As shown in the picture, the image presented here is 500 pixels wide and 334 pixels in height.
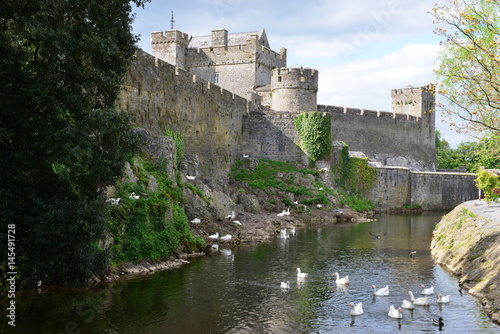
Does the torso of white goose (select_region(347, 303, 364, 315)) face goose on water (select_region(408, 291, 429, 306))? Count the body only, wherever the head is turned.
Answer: no

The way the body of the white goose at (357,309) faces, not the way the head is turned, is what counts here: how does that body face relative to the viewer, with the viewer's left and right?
facing to the left of the viewer

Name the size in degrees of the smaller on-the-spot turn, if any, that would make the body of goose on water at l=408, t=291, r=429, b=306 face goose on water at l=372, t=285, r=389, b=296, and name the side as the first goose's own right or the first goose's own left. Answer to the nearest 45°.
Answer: approximately 45° to the first goose's own right

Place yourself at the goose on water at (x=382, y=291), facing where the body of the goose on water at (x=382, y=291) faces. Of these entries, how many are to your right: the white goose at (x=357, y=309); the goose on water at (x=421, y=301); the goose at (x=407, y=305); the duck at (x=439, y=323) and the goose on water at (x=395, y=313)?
0

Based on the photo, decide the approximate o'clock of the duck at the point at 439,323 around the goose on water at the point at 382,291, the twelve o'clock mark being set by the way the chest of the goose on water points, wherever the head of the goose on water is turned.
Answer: The duck is roughly at 8 o'clock from the goose on water.

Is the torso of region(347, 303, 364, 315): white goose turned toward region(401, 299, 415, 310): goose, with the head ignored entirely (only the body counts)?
no

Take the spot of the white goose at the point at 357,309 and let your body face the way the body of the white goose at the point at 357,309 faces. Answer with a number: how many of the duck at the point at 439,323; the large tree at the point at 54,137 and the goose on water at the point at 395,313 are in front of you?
1

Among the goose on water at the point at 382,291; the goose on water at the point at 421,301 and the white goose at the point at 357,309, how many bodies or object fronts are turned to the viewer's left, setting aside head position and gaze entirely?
3

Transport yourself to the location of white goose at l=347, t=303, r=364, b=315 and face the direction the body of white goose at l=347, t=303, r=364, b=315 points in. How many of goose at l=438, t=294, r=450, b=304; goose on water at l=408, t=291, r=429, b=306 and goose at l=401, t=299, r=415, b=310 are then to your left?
0

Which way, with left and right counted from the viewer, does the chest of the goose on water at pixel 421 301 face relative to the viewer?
facing to the left of the viewer

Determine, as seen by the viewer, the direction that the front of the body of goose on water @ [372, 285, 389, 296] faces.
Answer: to the viewer's left

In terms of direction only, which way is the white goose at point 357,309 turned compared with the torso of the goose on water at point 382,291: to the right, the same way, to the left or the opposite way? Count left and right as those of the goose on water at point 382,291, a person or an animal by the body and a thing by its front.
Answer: the same way

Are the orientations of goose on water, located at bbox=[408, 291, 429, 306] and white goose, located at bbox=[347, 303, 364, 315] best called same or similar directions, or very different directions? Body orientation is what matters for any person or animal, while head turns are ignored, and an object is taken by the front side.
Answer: same or similar directions

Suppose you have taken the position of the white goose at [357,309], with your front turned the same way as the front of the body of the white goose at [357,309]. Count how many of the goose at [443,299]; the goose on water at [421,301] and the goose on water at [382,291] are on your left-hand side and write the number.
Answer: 0

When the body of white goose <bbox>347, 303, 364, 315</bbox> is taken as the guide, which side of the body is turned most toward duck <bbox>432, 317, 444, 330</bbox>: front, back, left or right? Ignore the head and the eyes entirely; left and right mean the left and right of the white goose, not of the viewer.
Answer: back

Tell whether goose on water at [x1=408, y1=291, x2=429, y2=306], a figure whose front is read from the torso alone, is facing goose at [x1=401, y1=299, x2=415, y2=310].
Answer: no
